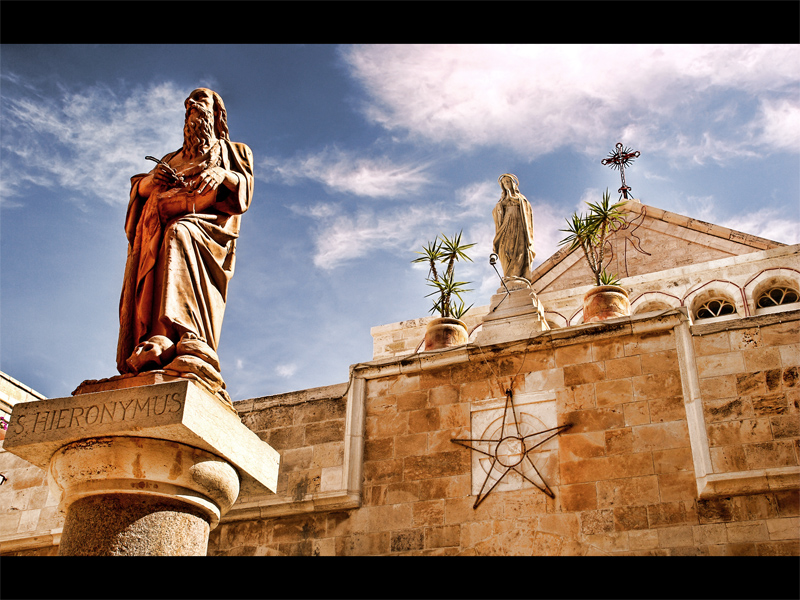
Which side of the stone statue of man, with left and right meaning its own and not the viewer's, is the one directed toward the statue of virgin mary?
back

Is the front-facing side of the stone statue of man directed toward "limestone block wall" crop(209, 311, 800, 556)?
no

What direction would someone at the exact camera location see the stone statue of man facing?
facing the viewer and to the left of the viewer

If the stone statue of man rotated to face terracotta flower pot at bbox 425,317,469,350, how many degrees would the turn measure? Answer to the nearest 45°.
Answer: approximately 180°

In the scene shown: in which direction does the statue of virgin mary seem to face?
toward the camera

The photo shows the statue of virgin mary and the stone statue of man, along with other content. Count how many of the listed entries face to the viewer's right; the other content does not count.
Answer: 0

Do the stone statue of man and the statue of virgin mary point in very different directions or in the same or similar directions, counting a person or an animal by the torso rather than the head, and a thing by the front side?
same or similar directions

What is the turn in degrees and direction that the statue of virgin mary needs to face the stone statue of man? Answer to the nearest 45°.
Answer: approximately 45° to its right
